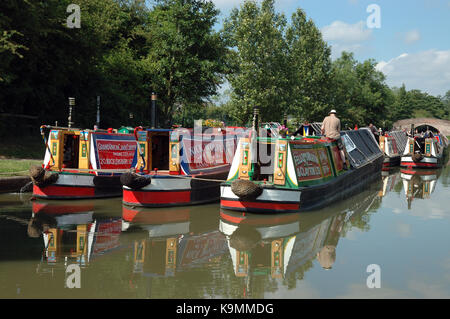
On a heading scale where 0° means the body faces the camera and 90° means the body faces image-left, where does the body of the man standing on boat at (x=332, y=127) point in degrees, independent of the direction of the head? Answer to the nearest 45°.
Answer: approximately 180°
